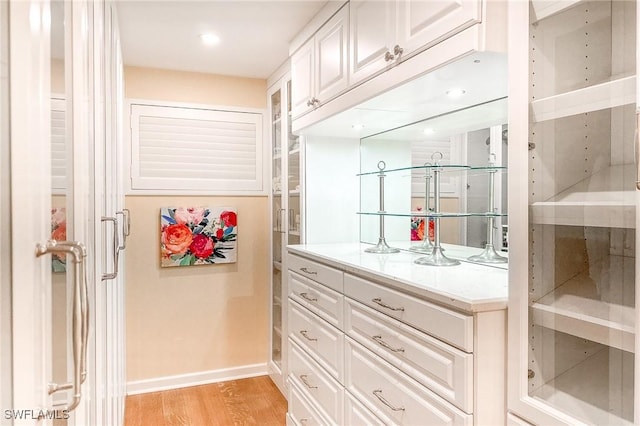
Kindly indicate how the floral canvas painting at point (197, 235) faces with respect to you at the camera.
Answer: facing the viewer

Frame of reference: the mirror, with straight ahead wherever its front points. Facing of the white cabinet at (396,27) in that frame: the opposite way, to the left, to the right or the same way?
the same way

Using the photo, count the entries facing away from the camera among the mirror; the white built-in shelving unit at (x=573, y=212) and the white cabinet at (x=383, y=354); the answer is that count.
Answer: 0

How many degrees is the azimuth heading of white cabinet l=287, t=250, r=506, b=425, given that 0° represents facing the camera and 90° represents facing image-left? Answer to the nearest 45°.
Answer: approximately 45°

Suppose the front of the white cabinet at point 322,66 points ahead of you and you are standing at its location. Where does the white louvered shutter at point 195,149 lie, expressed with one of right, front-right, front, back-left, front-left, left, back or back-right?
right

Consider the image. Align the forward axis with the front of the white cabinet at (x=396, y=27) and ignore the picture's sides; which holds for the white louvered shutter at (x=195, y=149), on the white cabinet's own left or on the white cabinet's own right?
on the white cabinet's own right

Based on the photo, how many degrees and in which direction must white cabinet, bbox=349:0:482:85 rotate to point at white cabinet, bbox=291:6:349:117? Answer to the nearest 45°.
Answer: approximately 90° to its right

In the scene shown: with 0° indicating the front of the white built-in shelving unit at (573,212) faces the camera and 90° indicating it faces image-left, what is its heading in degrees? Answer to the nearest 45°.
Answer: approximately 45°

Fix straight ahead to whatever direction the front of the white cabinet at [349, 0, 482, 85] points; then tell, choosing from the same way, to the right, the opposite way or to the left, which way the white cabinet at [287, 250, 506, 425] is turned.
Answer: the same way

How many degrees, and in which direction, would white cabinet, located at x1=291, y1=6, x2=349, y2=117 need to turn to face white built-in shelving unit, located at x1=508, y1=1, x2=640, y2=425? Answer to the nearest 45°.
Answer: approximately 90° to its left

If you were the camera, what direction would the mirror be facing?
facing the viewer and to the left of the viewer

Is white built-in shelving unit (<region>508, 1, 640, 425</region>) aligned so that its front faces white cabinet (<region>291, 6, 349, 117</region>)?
no

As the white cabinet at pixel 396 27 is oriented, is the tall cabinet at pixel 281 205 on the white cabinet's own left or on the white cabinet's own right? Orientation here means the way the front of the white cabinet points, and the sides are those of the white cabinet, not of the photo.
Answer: on the white cabinet's own right

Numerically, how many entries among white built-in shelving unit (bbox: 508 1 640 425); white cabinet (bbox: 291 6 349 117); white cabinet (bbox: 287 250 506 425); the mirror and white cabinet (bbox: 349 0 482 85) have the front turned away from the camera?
0

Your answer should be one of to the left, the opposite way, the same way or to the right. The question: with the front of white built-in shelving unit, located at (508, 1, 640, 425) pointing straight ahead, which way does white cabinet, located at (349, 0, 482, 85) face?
the same way

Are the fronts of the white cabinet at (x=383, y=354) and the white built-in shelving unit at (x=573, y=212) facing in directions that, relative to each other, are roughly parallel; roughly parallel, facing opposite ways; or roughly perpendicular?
roughly parallel
